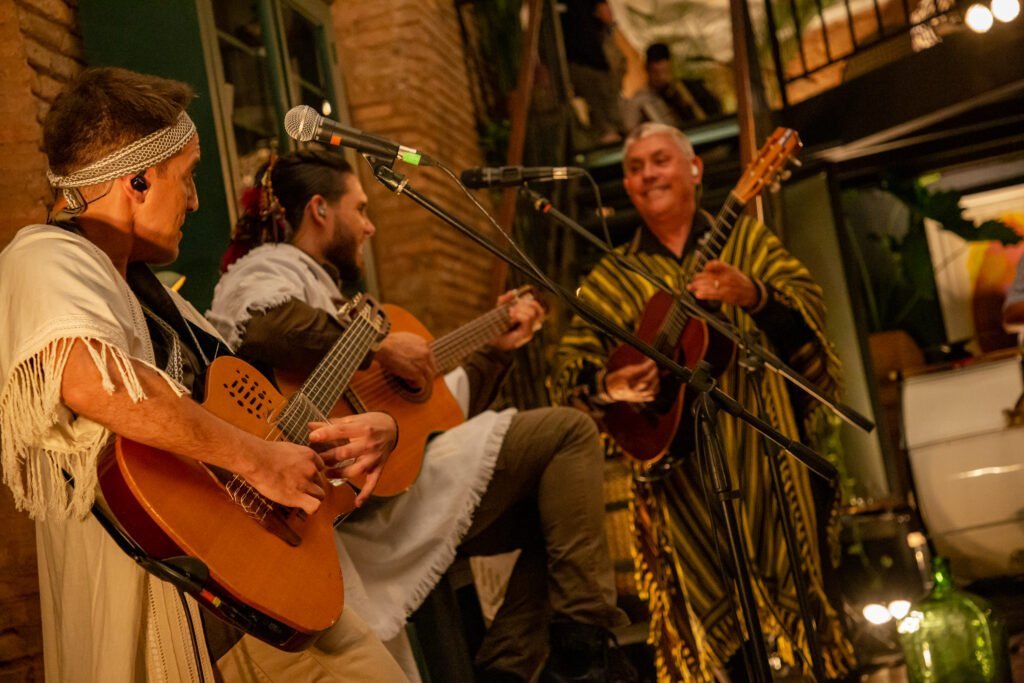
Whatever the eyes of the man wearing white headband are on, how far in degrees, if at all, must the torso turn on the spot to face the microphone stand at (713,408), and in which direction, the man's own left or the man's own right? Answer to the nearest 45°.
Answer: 0° — they already face it

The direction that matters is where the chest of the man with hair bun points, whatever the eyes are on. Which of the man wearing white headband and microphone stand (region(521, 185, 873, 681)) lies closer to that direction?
the microphone stand

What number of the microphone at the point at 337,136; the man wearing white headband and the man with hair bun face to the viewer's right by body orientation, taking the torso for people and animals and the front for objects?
2

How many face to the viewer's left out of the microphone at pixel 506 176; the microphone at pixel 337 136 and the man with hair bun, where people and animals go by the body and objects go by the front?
2

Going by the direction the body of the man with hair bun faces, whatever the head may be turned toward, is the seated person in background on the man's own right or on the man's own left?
on the man's own left

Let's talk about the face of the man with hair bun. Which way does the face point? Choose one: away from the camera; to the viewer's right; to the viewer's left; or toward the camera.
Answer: to the viewer's right

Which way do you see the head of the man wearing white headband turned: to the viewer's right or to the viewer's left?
to the viewer's right

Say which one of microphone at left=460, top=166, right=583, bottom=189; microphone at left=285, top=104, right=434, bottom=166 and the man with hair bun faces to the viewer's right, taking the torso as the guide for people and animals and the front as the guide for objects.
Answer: the man with hair bun

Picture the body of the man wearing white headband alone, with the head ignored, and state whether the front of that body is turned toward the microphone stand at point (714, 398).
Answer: yes

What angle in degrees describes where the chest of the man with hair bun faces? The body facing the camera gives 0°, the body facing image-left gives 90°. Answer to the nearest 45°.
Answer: approximately 270°

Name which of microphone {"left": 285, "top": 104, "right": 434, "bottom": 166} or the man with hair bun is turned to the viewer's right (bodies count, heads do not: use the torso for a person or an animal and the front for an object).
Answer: the man with hair bun

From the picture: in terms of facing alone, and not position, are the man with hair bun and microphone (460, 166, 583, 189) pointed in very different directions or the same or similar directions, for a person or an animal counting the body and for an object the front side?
very different directions

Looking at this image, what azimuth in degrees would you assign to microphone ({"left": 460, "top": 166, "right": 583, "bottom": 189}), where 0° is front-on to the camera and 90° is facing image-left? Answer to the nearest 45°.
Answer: approximately 90°

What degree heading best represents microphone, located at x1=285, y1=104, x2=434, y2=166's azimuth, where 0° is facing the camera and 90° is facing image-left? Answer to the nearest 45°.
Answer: approximately 90°

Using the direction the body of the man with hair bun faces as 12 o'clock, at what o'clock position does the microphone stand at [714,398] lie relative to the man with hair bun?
The microphone stand is roughly at 2 o'clock from the man with hair bun.

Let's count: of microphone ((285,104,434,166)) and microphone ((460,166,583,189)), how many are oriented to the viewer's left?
2
